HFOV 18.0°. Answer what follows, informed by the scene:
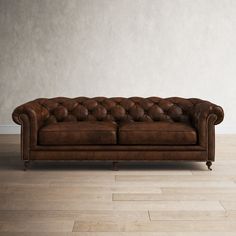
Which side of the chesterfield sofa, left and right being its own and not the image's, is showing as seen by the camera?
front
